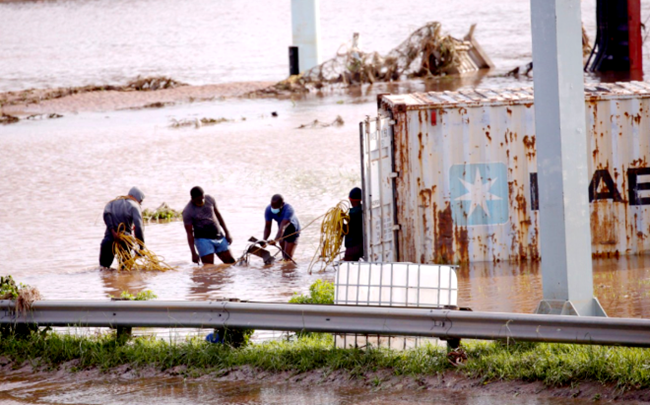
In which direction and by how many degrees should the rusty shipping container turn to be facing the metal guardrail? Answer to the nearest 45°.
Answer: approximately 90° to its left

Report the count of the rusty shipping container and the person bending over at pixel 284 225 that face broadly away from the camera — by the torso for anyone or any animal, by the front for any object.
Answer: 0

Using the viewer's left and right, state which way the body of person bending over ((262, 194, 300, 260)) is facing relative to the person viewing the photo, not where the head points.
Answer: facing the viewer and to the left of the viewer

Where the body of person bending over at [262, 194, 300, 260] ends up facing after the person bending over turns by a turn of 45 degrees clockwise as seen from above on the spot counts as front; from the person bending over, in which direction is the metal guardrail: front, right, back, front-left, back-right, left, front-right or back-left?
left

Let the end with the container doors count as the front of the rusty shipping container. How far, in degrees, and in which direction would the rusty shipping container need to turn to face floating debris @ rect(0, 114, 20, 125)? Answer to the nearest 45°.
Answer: approximately 45° to its right

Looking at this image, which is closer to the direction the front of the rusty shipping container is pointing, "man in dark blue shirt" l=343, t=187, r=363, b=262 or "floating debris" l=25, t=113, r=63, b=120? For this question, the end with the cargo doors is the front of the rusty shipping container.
the man in dark blue shirt

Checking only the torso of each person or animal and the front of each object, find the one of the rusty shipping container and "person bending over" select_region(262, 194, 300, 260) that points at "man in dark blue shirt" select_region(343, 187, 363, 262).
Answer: the rusty shipping container

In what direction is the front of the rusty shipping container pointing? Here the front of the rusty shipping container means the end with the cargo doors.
to the viewer's left

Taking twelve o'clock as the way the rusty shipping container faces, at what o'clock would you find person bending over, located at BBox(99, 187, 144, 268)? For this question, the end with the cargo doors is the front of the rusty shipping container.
The person bending over is roughly at 12 o'clock from the rusty shipping container.

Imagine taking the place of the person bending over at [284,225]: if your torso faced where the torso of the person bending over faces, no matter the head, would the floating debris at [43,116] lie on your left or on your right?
on your right

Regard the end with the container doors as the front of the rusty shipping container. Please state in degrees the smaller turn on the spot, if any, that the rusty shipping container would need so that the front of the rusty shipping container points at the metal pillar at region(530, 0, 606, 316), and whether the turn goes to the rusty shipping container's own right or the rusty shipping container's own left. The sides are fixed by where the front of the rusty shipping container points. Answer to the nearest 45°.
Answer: approximately 90° to the rusty shipping container's own left

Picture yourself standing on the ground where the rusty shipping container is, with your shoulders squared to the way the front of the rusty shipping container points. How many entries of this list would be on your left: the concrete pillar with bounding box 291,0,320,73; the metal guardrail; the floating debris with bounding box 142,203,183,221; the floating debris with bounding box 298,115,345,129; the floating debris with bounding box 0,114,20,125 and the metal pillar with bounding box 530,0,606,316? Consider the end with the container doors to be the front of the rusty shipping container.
2

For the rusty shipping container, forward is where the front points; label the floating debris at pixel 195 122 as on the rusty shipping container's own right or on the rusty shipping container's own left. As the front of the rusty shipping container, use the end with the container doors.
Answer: on the rusty shipping container's own right

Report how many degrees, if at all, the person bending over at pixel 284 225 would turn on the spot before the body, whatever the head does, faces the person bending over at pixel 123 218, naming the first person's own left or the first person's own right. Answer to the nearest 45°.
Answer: approximately 45° to the first person's own right

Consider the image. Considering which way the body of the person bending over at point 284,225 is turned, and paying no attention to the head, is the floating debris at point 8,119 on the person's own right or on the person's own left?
on the person's own right

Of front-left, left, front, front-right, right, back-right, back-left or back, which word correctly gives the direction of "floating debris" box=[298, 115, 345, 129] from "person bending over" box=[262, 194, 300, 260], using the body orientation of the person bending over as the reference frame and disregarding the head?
back-right

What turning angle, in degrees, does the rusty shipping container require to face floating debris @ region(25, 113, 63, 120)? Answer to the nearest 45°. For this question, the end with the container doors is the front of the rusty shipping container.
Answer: approximately 45° to its right
